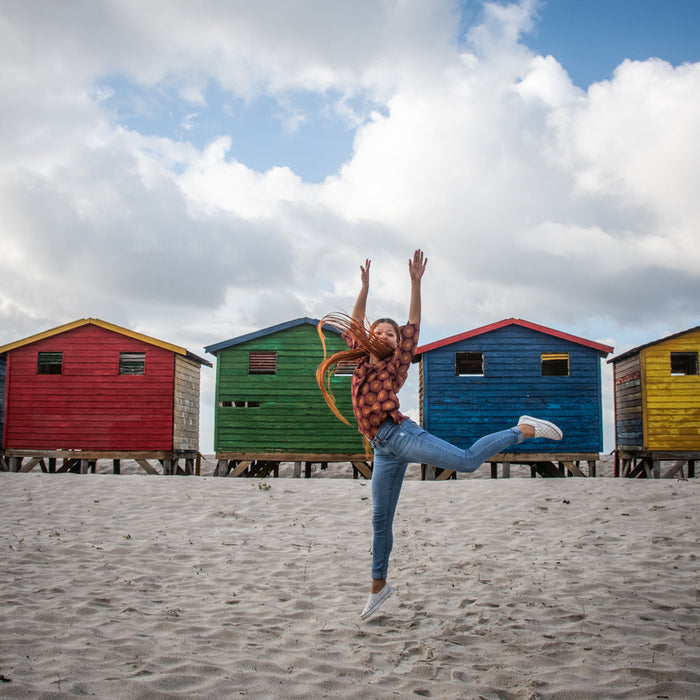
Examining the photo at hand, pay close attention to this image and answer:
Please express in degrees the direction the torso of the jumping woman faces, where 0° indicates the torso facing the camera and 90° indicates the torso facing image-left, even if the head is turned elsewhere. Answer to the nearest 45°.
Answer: approximately 45°

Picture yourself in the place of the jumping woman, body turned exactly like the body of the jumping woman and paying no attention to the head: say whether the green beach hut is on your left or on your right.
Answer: on your right
